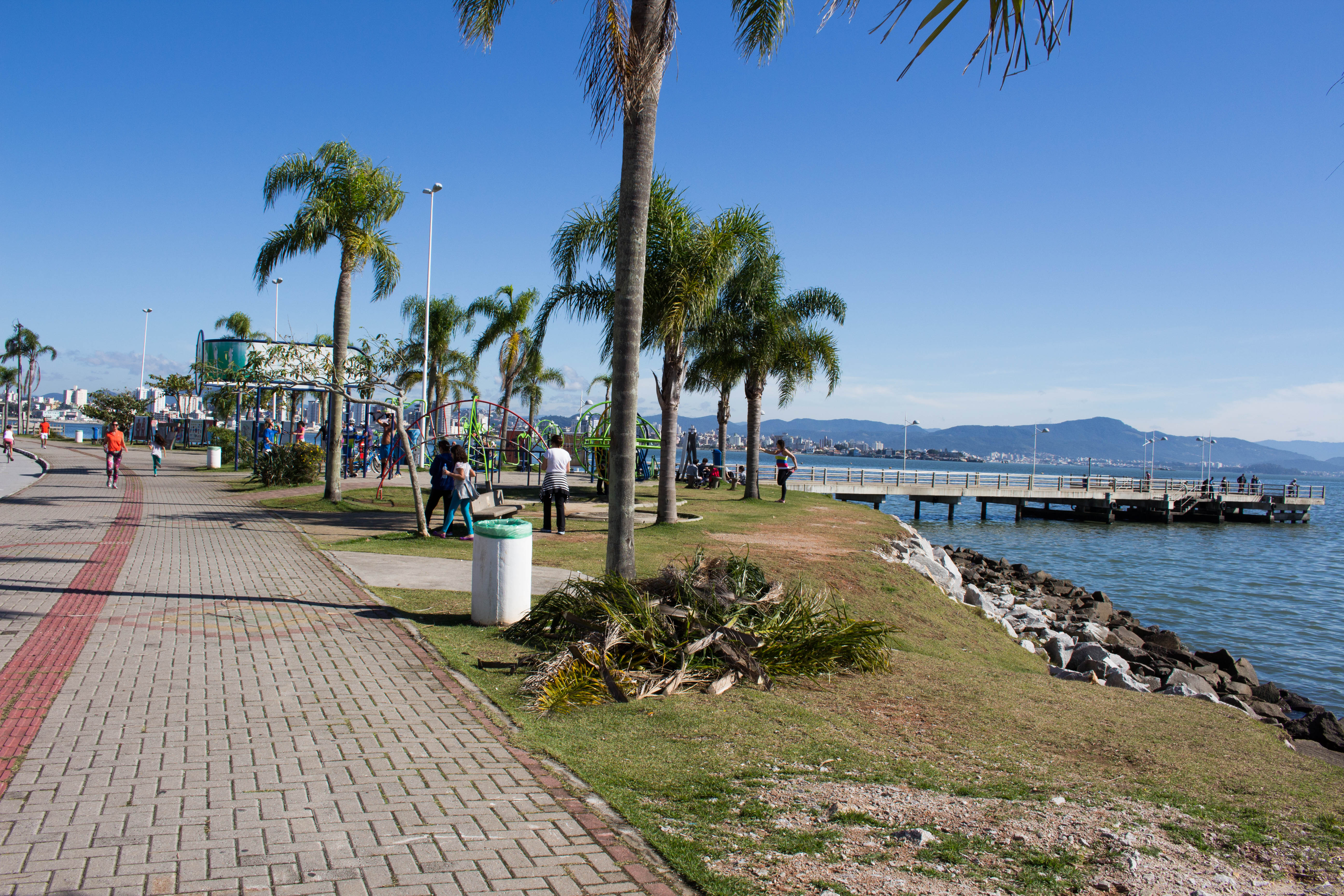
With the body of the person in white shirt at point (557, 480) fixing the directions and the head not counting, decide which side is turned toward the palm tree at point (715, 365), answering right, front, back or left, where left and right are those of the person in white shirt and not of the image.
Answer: front

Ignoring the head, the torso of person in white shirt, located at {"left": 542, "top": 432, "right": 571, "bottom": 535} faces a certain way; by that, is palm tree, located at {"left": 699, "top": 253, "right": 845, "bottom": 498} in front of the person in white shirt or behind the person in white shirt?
in front

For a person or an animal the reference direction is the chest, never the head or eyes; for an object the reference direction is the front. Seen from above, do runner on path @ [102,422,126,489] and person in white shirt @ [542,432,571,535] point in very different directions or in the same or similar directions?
very different directions

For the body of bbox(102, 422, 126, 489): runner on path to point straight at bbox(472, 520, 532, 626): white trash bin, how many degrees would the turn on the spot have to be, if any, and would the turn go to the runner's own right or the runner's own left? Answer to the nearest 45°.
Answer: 0° — they already face it

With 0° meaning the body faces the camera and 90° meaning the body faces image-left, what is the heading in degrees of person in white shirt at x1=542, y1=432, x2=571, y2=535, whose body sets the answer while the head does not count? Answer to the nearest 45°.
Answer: approximately 180°

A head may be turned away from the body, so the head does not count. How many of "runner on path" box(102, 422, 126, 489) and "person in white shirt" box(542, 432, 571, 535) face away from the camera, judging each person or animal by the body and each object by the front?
1

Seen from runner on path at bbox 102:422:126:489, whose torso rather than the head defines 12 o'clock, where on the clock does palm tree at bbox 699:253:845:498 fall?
The palm tree is roughly at 10 o'clock from the runner on path.

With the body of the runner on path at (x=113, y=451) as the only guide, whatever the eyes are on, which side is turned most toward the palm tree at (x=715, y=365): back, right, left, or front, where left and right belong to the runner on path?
left

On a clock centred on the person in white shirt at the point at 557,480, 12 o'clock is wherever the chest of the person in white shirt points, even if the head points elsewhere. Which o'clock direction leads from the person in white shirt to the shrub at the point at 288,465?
The shrub is roughly at 11 o'clock from the person in white shirt.

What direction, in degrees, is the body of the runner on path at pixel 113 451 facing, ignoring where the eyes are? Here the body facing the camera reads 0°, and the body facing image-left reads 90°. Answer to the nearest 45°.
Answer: approximately 0°

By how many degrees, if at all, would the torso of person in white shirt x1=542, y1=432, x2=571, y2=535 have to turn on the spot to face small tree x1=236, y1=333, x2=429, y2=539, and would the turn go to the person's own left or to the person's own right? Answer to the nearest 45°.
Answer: approximately 90° to the person's own left

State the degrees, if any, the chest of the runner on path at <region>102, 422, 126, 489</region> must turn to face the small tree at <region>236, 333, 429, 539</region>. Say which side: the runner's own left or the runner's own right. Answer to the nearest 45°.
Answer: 0° — they already face it

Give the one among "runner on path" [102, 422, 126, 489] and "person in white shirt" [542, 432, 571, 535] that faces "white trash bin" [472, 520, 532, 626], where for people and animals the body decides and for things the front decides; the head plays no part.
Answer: the runner on path
